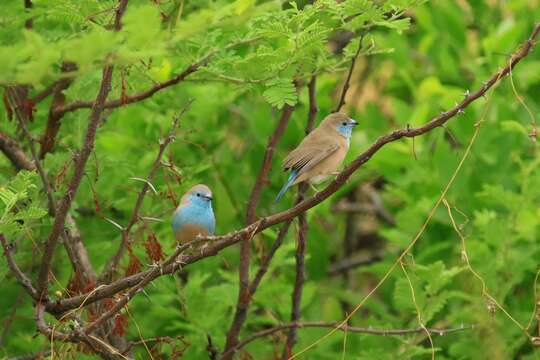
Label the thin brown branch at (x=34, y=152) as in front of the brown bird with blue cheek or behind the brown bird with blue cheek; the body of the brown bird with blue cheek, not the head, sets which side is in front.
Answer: behind

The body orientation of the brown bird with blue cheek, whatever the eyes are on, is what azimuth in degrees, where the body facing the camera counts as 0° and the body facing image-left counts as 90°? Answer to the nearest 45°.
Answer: approximately 270°

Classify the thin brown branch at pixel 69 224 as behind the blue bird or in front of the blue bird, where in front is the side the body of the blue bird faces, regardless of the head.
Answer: behind

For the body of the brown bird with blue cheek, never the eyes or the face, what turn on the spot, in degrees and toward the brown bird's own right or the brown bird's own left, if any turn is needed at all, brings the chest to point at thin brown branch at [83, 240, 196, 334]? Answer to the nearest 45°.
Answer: approximately 135° to the brown bird's own right

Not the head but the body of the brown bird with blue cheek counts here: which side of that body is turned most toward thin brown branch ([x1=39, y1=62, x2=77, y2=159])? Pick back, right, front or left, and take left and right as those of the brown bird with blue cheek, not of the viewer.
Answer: back

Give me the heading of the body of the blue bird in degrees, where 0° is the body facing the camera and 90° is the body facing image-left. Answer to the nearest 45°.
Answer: approximately 315°

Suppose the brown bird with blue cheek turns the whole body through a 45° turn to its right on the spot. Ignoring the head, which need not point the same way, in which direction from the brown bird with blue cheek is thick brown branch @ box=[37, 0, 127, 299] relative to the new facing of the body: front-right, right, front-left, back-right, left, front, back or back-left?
right
